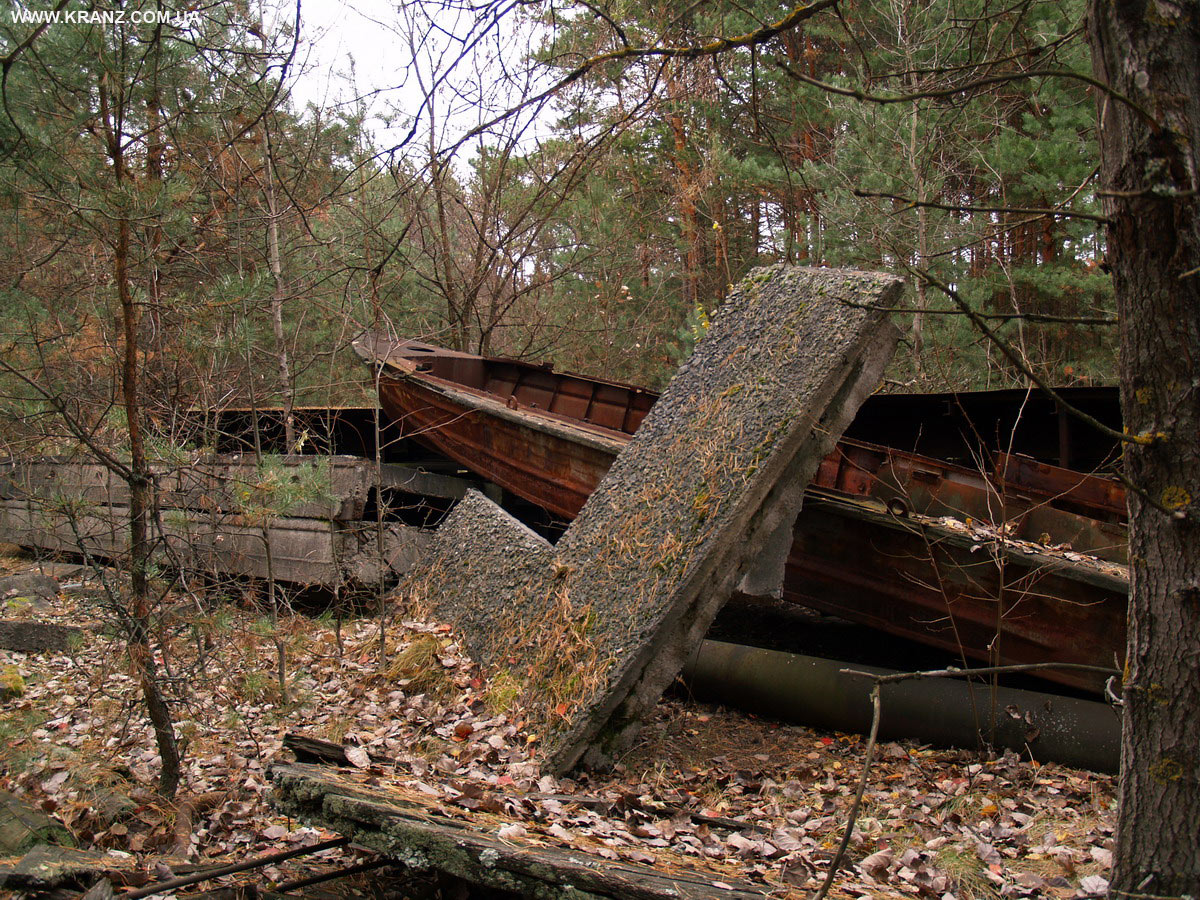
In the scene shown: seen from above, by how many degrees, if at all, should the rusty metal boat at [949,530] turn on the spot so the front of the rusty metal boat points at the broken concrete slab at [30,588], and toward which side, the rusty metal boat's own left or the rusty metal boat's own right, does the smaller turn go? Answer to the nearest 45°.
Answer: approximately 45° to the rusty metal boat's own left

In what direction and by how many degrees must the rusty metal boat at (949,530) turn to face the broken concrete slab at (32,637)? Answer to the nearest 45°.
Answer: approximately 45° to its left

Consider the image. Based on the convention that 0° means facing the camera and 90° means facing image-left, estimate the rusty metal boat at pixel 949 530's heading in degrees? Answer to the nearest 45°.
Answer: approximately 135°

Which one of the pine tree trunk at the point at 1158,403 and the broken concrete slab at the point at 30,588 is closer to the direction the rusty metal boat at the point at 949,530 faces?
the broken concrete slab

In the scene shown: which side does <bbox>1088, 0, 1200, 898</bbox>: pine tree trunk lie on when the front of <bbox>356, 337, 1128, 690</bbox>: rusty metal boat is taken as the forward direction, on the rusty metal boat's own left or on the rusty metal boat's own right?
on the rusty metal boat's own left
